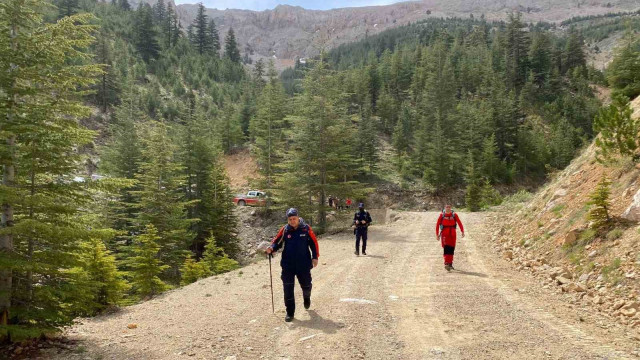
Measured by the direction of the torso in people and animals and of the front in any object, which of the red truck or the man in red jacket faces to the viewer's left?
the red truck

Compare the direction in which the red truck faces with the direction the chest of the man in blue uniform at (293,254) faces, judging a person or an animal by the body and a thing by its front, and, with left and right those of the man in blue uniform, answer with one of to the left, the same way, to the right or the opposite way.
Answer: to the right

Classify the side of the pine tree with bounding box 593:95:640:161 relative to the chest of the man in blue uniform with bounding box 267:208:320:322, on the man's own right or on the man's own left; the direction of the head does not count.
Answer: on the man's own left

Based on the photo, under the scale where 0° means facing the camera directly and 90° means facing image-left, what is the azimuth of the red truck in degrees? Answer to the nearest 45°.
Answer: approximately 90°

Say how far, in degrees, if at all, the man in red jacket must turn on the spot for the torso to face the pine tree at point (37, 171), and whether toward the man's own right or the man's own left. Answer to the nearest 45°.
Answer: approximately 45° to the man's own right

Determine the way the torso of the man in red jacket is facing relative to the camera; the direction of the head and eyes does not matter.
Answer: toward the camera

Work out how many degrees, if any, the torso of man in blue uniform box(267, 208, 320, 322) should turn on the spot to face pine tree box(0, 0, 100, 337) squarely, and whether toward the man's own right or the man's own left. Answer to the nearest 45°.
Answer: approximately 90° to the man's own right

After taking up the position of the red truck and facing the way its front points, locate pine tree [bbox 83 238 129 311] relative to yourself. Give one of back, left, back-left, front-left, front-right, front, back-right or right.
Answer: right

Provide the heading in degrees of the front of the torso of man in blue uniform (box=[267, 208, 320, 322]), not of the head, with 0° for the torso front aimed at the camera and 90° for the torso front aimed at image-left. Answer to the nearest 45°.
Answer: approximately 0°

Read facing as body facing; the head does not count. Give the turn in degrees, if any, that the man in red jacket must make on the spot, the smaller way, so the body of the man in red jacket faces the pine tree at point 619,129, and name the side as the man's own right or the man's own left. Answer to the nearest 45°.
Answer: approximately 90° to the man's own left

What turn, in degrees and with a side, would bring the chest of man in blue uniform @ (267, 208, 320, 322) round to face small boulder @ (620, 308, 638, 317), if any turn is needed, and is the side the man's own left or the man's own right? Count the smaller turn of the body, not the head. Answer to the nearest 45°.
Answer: approximately 90° to the man's own left

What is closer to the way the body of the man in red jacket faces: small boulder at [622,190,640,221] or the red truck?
the small boulder
